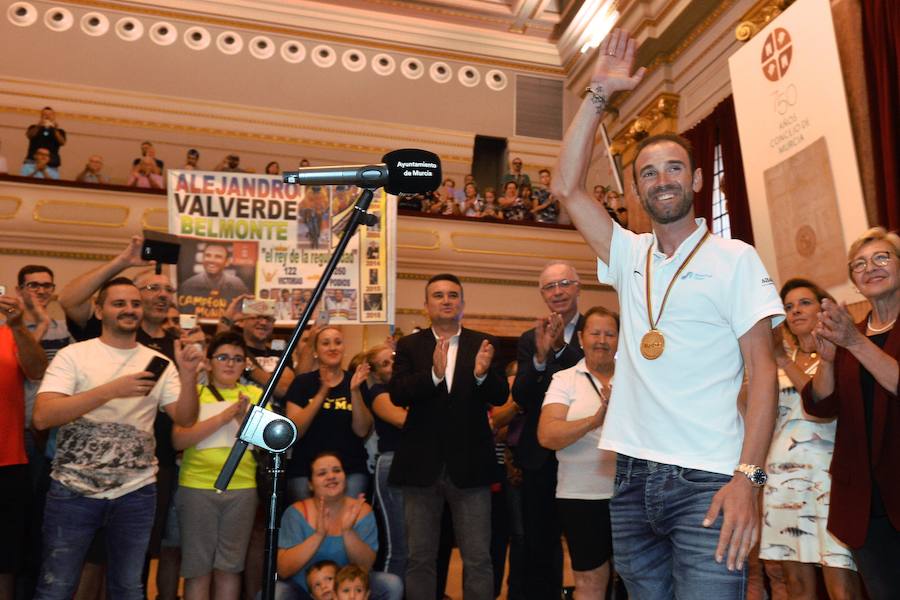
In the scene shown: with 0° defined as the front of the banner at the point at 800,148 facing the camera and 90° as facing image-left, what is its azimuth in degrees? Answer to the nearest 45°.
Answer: approximately 45°

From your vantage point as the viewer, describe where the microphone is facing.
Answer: facing to the right of the viewer

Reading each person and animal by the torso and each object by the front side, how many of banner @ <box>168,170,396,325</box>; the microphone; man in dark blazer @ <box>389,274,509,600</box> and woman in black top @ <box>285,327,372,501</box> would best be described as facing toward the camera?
3

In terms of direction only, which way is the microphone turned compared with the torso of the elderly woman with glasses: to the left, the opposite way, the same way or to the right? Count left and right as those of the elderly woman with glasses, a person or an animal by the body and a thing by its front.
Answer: the opposite way

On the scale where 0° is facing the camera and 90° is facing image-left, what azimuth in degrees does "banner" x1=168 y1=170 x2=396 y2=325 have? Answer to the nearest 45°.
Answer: approximately 0°

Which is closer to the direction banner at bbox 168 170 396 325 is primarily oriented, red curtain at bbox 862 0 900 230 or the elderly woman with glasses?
the elderly woman with glasses

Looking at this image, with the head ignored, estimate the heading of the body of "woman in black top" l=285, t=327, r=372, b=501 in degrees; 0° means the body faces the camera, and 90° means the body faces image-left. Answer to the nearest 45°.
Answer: approximately 0°
